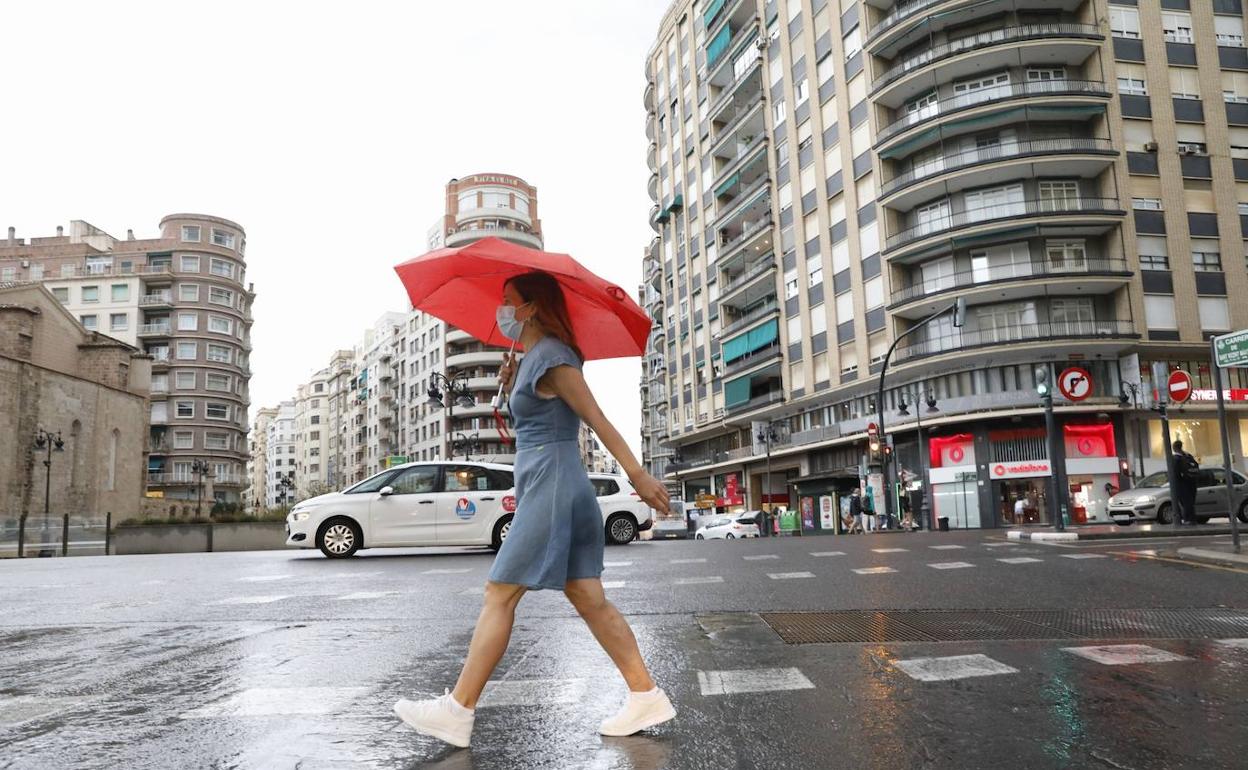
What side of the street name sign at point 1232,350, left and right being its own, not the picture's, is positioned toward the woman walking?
front

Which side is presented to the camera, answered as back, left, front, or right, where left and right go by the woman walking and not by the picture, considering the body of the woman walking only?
left

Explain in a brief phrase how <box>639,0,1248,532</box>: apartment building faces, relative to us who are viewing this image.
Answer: facing the viewer

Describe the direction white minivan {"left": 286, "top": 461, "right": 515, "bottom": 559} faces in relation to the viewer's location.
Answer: facing to the left of the viewer

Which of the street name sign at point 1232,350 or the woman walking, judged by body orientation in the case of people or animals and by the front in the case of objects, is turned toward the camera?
the street name sign

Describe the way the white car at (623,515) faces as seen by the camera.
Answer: facing to the left of the viewer

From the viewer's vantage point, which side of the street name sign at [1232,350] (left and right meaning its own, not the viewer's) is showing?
front

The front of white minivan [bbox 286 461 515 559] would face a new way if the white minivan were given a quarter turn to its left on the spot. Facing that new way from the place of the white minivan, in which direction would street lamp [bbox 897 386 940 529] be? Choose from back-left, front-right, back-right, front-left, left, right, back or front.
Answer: back-left

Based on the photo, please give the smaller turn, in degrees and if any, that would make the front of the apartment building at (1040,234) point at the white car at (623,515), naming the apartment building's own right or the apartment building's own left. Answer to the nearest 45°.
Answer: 0° — it already faces it

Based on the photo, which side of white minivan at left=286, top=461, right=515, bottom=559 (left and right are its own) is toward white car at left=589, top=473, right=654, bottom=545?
back

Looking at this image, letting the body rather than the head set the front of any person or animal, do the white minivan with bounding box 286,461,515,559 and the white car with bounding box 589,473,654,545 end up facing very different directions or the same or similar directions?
same or similar directions

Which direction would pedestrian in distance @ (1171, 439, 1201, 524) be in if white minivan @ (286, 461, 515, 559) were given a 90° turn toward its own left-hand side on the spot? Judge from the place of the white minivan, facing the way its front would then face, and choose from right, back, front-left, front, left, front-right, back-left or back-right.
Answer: left

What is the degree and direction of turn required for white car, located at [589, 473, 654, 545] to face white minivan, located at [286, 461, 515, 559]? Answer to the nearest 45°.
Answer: approximately 45° to its left

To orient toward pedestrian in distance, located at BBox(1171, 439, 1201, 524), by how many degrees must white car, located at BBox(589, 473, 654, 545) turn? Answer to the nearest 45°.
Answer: approximately 180°

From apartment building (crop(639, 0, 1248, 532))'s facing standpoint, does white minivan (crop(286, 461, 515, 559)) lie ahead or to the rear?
ahead

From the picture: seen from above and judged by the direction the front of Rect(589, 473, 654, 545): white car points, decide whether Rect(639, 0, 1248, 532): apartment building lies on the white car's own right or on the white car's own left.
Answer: on the white car's own right

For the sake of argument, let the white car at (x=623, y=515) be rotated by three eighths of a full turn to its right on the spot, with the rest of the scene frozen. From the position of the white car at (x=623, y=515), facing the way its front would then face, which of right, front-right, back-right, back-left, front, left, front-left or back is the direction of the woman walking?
back-right
